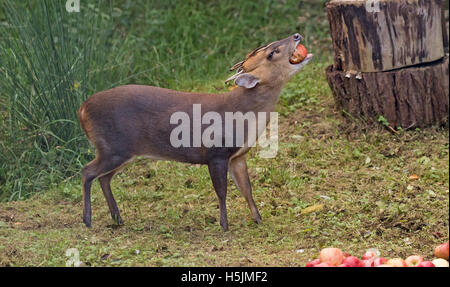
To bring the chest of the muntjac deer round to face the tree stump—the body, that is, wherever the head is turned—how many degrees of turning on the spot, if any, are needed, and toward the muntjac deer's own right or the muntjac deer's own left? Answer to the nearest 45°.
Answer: approximately 45° to the muntjac deer's own left

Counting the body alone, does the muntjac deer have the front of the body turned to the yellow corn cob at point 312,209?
yes

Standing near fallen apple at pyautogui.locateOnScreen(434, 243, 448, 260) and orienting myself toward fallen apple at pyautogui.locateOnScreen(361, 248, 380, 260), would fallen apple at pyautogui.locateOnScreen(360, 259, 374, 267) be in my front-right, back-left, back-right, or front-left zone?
front-left

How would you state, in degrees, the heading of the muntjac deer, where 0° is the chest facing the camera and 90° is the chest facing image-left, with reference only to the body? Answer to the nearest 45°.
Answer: approximately 270°

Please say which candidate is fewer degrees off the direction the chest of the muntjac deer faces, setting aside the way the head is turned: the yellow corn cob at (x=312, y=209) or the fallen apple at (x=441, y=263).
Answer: the yellow corn cob

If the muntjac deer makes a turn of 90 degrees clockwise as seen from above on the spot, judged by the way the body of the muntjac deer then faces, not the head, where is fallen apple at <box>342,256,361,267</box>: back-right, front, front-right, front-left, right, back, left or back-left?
front-left

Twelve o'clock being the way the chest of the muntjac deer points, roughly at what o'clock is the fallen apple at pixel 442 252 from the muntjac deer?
The fallen apple is roughly at 1 o'clock from the muntjac deer.

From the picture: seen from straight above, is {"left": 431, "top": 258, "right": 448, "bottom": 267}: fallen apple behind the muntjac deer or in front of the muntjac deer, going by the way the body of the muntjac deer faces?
in front

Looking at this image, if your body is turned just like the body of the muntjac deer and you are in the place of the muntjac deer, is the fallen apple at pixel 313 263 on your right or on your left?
on your right

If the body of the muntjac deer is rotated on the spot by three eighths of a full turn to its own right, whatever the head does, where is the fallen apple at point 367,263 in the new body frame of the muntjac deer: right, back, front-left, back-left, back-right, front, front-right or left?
left

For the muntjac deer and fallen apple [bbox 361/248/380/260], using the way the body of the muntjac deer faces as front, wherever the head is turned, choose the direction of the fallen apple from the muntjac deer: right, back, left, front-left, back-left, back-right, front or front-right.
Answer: front-right
